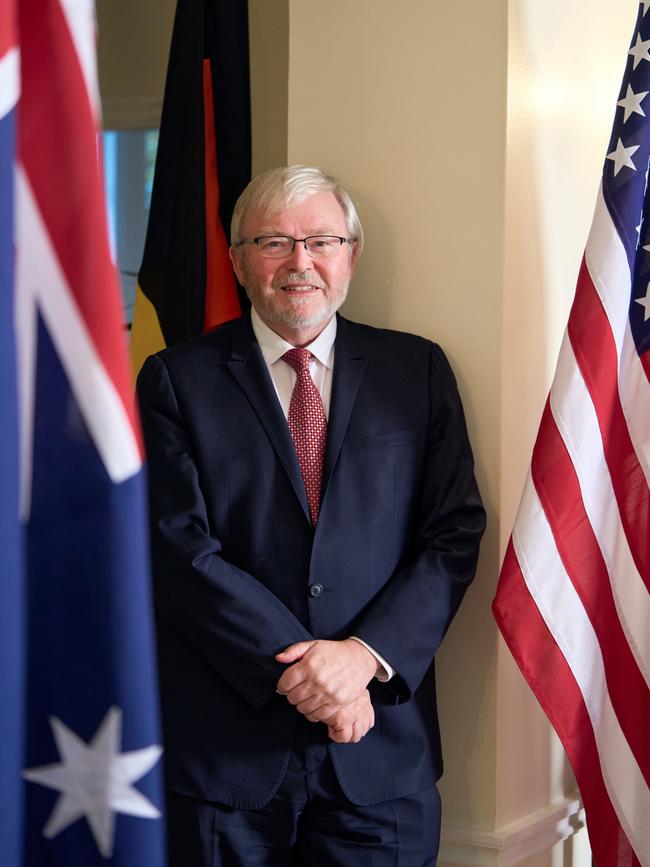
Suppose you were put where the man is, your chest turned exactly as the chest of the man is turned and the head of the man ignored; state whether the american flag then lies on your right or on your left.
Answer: on your left

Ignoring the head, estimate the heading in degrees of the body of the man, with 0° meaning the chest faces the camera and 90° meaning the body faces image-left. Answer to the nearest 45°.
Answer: approximately 0°

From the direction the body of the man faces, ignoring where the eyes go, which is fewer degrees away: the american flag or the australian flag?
the australian flag

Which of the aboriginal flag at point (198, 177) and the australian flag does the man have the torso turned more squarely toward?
the australian flag

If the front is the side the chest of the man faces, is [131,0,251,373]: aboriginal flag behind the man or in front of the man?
behind

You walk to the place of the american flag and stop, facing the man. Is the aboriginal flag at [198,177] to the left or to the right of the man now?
right
